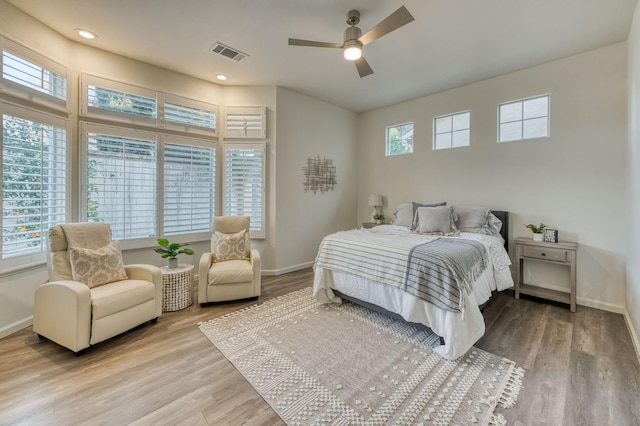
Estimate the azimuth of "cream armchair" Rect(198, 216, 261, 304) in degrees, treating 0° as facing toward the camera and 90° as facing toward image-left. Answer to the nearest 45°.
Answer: approximately 0°

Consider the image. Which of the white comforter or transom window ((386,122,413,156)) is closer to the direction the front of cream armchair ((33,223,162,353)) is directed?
the white comforter

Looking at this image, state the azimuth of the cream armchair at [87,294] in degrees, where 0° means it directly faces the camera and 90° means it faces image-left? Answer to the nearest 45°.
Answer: approximately 315°
